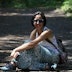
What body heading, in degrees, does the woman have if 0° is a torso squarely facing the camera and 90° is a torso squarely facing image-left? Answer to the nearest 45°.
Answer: approximately 45°
